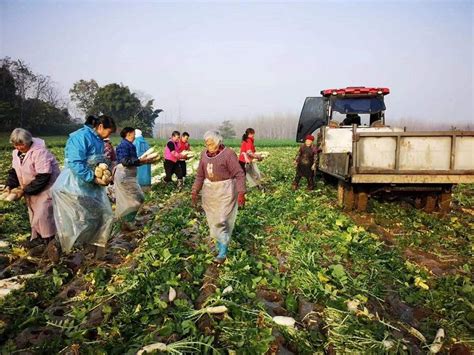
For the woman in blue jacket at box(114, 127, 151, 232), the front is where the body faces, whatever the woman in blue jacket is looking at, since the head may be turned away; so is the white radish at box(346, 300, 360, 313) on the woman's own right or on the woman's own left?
on the woman's own right

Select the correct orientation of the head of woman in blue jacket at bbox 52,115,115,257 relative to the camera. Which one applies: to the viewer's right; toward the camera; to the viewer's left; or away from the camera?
to the viewer's right

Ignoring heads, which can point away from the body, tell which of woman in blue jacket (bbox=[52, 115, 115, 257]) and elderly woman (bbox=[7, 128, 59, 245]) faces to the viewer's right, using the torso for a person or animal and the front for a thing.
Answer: the woman in blue jacket

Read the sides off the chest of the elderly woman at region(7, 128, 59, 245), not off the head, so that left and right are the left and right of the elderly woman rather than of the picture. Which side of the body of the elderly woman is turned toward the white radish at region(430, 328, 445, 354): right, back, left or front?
left

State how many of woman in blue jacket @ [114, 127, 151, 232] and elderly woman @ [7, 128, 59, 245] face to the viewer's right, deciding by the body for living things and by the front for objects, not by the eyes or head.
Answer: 1

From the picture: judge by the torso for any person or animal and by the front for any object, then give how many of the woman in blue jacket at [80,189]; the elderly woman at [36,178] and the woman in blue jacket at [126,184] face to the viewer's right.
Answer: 2

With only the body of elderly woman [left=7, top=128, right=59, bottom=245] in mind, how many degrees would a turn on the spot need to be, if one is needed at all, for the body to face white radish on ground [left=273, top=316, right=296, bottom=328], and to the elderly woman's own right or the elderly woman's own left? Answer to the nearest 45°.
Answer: approximately 90° to the elderly woman's own left

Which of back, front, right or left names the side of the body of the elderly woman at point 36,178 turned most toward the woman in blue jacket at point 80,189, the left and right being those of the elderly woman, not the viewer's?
left

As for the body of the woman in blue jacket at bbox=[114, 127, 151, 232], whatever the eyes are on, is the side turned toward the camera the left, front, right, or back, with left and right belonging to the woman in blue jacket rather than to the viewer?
right

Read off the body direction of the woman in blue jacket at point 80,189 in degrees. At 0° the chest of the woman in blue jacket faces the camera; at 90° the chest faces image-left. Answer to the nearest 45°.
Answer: approximately 270°

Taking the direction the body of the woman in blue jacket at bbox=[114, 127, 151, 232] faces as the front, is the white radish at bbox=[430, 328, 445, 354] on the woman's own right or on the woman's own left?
on the woman's own right
